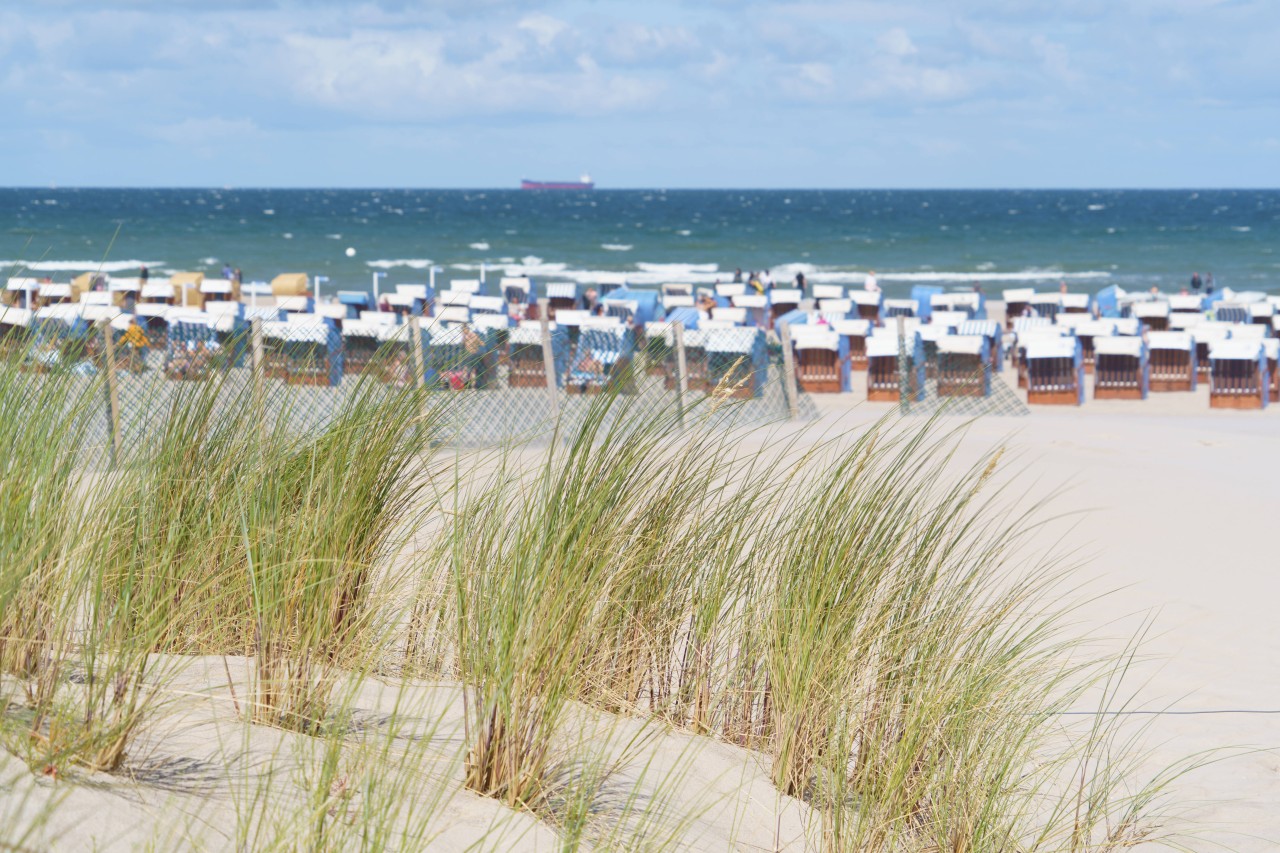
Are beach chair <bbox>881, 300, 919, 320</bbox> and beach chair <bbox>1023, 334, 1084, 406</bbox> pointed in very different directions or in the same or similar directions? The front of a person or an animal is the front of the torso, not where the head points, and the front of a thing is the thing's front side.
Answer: same or similar directions

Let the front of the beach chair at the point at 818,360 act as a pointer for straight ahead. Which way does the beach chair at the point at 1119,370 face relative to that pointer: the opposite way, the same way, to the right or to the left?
the same way

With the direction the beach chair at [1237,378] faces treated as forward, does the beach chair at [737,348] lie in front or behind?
in front
